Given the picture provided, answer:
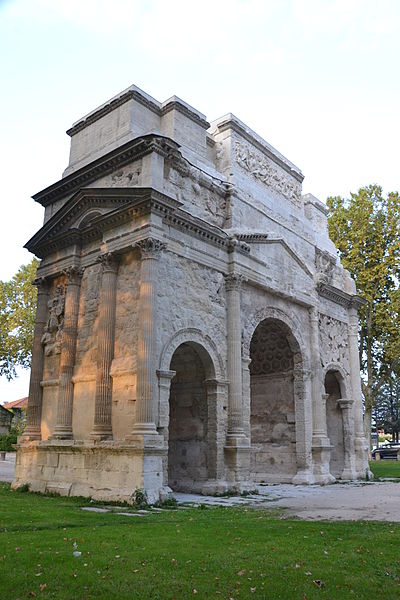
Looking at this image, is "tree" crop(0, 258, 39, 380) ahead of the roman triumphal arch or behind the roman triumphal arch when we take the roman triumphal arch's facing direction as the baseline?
behind

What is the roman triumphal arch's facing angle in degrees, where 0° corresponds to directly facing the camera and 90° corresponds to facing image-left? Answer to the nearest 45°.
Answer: approximately 315°

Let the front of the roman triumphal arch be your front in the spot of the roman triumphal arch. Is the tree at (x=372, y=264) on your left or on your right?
on your left
